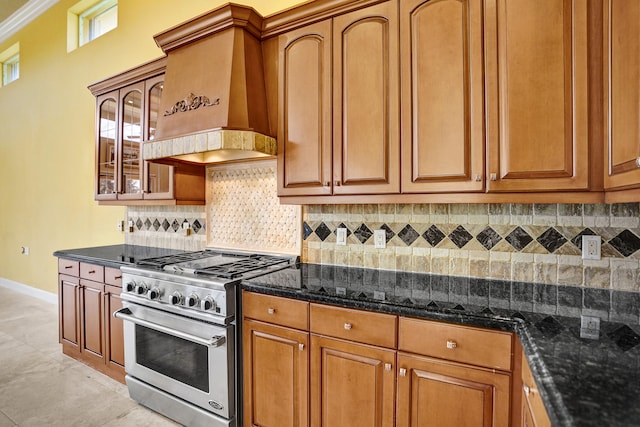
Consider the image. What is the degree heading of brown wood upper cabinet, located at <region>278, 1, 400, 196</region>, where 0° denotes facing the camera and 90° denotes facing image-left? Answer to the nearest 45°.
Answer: approximately 45°

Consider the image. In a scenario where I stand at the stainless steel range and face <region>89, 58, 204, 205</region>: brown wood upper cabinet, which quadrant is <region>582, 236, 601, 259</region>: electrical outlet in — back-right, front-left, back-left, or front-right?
back-right

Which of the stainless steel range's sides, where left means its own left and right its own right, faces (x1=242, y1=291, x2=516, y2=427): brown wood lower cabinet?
left

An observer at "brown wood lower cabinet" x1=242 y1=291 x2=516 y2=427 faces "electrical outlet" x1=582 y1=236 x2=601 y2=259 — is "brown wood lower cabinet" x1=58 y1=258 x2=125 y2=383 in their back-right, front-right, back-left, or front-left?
back-left

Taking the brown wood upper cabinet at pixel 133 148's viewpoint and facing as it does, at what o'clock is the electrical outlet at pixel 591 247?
The electrical outlet is roughly at 9 o'clock from the brown wood upper cabinet.

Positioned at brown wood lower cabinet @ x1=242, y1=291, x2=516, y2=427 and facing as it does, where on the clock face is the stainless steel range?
The stainless steel range is roughly at 2 o'clock from the brown wood lower cabinet.
